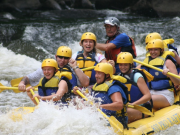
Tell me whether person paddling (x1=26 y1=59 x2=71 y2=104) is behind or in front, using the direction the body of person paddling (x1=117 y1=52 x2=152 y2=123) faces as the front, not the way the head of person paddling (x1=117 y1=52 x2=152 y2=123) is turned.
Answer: in front

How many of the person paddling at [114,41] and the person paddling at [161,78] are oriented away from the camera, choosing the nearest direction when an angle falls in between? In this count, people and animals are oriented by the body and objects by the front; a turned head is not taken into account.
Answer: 0

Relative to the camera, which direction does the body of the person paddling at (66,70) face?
toward the camera

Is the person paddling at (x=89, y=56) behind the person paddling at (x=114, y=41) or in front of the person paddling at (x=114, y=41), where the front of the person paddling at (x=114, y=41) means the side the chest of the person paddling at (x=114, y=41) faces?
in front

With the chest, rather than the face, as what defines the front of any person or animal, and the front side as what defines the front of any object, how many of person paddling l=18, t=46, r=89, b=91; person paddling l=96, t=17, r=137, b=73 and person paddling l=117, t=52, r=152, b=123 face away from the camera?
0

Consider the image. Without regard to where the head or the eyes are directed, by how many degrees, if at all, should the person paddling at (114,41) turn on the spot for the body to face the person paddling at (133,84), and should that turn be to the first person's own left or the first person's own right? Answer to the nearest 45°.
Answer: approximately 45° to the first person's own left

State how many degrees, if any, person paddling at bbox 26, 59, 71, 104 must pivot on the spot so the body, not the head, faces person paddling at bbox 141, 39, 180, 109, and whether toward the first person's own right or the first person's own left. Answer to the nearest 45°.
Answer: approximately 135° to the first person's own left

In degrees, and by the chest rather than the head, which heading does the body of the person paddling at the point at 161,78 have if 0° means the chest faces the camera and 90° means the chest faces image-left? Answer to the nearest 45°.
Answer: approximately 45°
